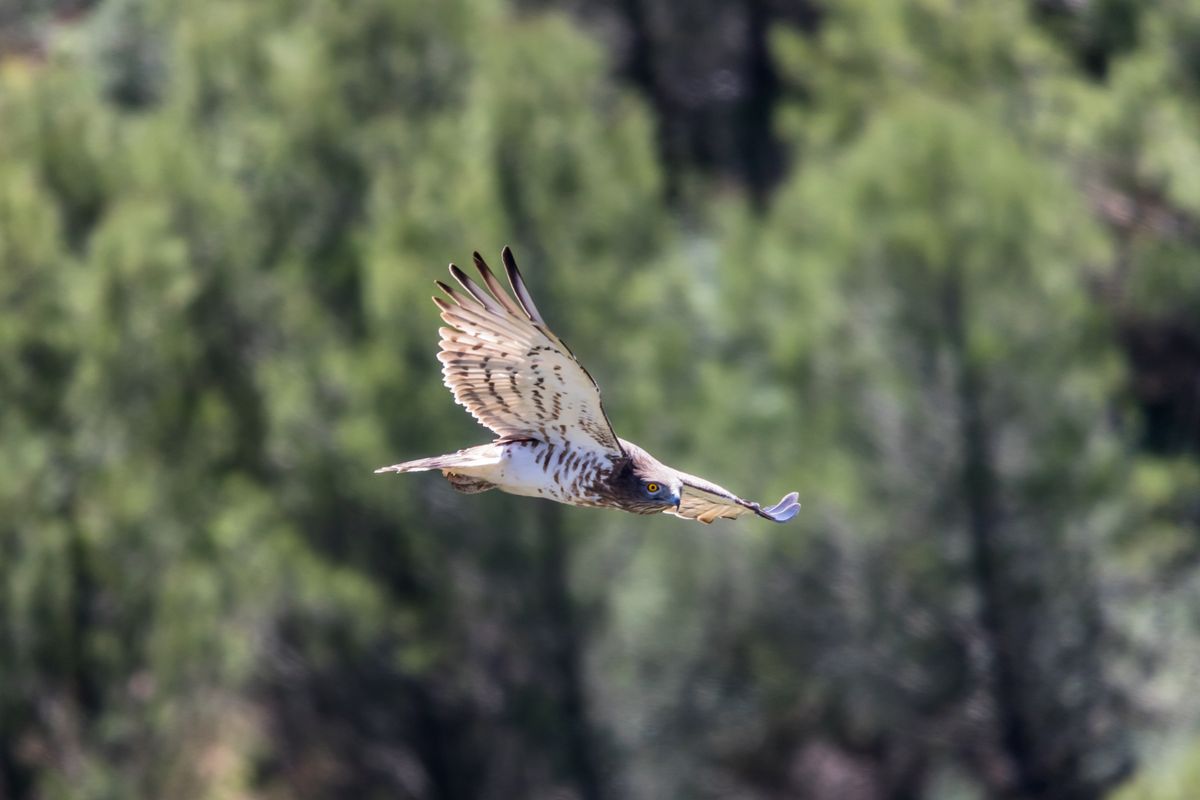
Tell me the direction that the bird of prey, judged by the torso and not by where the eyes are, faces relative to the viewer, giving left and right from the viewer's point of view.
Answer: facing the viewer and to the right of the viewer
